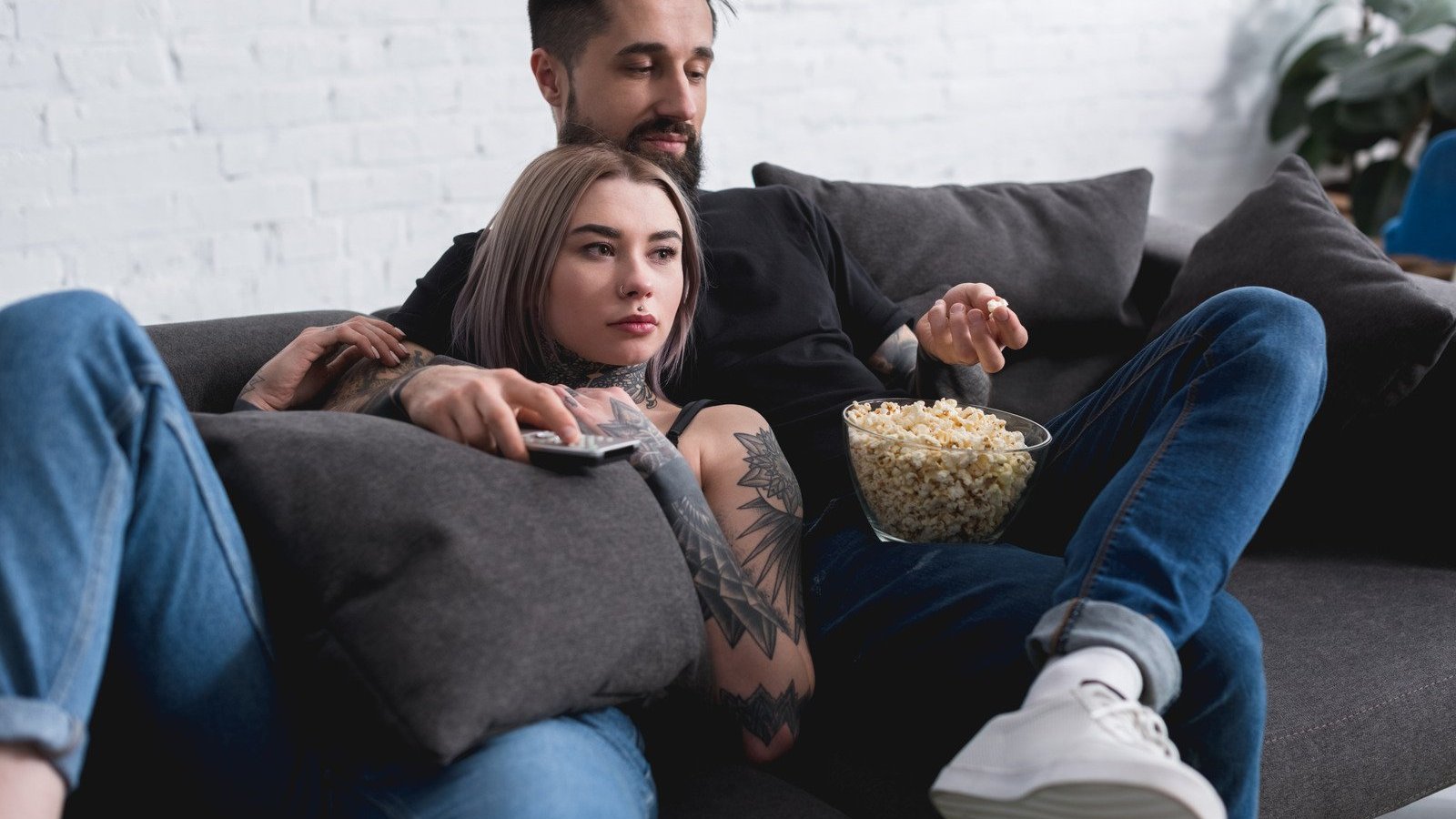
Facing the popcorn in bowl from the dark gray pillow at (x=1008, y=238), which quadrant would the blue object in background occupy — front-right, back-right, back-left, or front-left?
back-left

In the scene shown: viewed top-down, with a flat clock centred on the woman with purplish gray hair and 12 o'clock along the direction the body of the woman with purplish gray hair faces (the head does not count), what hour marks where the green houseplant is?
The green houseplant is roughly at 6 o'clock from the woman with purplish gray hair.

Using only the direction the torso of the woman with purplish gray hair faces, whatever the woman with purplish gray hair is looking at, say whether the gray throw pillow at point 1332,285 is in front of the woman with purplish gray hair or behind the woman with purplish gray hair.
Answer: behind

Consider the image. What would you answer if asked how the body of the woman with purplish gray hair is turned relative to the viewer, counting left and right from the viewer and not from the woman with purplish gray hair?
facing the viewer and to the left of the viewer

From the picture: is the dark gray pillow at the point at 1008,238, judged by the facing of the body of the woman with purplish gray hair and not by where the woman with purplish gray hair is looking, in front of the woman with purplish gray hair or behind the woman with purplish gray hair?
behind

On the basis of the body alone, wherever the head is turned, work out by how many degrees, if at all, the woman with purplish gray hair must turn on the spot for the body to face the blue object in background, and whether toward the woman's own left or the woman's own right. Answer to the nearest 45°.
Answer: approximately 180°
